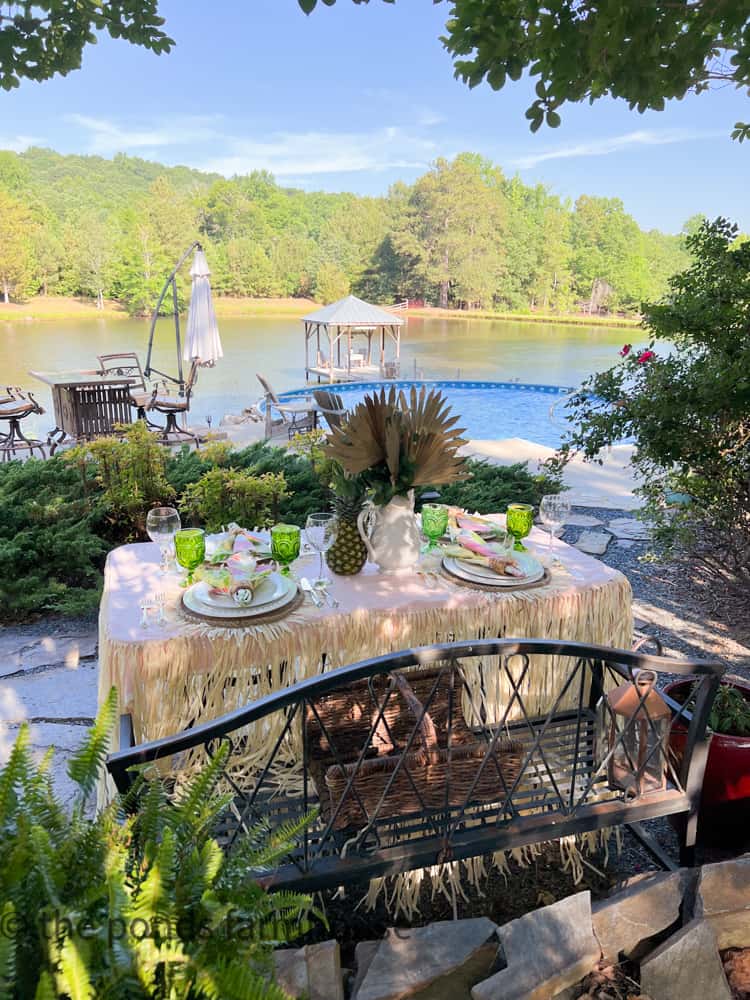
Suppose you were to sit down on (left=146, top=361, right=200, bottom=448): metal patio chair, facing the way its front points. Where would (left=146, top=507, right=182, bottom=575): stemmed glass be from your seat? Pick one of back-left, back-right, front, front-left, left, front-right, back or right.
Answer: left

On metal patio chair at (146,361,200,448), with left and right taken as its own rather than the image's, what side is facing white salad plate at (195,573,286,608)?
left

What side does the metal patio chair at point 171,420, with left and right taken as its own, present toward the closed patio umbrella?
right

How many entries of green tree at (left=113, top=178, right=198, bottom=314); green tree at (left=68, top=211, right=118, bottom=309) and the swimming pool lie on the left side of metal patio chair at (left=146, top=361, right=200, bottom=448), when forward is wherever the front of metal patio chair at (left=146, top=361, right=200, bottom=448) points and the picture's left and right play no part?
0

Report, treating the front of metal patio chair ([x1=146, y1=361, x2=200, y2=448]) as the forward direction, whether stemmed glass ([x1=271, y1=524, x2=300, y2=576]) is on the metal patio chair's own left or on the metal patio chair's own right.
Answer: on the metal patio chair's own left

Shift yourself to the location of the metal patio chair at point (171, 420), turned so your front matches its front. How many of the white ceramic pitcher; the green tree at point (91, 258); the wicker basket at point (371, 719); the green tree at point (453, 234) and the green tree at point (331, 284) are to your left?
2

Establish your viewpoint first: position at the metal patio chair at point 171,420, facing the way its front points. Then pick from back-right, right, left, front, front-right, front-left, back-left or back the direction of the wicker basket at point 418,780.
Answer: left

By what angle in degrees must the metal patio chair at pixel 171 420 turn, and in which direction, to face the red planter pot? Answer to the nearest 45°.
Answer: approximately 90° to its left

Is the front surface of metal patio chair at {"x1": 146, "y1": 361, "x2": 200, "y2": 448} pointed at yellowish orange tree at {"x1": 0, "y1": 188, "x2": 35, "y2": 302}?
no

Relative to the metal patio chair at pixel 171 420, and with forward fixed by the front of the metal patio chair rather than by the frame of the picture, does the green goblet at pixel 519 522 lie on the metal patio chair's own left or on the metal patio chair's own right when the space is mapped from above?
on the metal patio chair's own left

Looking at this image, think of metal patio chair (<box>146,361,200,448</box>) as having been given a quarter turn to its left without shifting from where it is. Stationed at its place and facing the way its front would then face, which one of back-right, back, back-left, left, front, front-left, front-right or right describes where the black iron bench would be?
front

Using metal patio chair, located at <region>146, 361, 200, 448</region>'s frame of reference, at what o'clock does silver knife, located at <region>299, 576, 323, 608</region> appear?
The silver knife is roughly at 9 o'clock from the metal patio chair.

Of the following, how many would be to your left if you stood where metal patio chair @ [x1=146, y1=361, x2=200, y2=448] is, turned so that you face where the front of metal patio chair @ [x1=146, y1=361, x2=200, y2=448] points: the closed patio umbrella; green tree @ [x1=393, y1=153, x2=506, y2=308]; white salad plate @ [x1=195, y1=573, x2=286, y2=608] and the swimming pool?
1

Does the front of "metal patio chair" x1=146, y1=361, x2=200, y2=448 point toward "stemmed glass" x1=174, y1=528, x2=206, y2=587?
no

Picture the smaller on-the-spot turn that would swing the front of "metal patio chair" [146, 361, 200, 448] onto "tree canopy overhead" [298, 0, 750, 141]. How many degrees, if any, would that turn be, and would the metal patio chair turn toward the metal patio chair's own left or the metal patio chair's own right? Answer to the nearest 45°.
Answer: approximately 90° to the metal patio chair's own left

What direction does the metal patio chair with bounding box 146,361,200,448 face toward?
to the viewer's left

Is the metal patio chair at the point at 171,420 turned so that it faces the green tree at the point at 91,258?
no

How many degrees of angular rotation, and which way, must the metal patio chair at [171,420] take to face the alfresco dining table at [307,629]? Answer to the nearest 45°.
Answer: approximately 90° to its left
